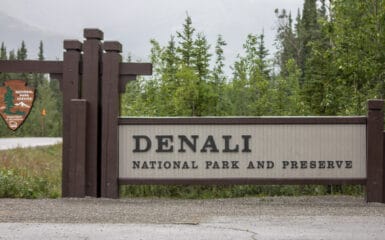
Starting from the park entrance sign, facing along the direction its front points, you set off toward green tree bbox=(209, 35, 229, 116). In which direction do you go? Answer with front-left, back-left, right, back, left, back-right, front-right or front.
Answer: back

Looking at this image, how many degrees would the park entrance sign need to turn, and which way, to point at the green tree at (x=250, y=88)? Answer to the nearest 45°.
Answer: approximately 180°

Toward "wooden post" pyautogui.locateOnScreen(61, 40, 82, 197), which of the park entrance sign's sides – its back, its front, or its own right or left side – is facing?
right

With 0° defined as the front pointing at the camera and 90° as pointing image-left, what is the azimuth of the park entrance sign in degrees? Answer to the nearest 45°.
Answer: approximately 0°
